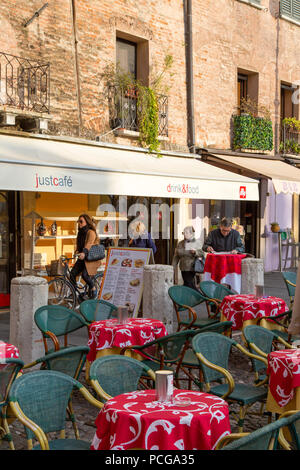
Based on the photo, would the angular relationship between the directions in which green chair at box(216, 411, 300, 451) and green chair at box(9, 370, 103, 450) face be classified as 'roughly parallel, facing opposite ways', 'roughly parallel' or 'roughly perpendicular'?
roughly parallel, facing opposite ways

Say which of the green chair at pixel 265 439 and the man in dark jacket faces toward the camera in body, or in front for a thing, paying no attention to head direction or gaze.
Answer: the man in dark jacket

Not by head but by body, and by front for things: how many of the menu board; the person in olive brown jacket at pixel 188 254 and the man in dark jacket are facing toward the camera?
3

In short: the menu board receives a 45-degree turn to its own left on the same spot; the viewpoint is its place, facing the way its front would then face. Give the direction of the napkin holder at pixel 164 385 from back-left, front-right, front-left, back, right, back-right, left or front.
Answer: front-right

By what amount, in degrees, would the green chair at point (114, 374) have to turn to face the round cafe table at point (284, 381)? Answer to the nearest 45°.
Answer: approximately 45° to its left

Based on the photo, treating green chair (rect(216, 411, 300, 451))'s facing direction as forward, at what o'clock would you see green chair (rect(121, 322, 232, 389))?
green chair (rect(121, 322, 232, 389)) is roughly at 1 o'clock from green chair (rect(216, 411, 300, 451)).

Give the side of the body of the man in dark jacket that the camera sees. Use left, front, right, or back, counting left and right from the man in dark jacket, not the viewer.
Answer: front

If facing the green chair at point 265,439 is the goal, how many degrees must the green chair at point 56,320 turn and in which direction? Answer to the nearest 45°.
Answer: approximately 45° to its right

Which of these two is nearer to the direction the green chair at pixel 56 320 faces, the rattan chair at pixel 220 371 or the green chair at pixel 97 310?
the rattan chair

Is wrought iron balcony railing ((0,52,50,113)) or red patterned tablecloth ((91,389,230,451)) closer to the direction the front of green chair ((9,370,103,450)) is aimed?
the red patterned tablecloth

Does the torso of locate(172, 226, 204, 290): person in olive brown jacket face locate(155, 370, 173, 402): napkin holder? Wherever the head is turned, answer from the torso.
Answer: yes

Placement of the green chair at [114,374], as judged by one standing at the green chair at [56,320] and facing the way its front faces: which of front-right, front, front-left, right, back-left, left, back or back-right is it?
front-right

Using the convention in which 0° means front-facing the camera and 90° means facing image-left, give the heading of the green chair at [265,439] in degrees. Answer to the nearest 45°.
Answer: approximately 135°

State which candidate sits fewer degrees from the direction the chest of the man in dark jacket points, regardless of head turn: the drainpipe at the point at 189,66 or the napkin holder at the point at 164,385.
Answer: the napkin holder

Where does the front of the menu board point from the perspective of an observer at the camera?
facing the viewer
